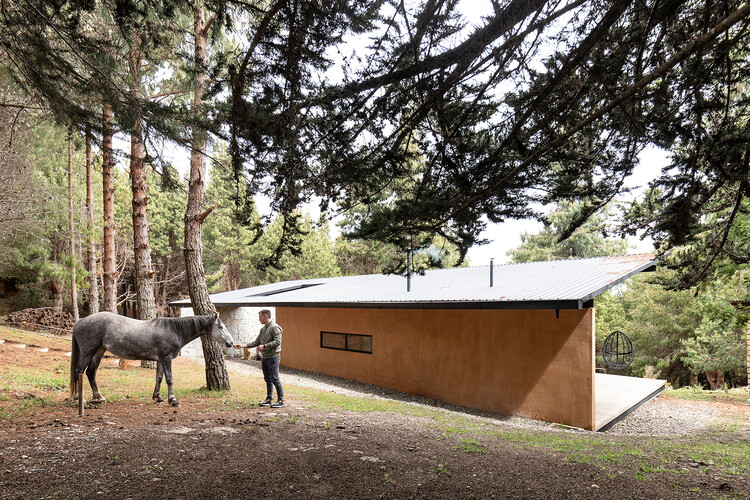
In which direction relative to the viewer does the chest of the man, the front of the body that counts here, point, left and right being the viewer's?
facing to the left of the viewer

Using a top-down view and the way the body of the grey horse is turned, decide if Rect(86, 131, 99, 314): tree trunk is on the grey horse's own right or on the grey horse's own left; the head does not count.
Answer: on the grey horse's own left

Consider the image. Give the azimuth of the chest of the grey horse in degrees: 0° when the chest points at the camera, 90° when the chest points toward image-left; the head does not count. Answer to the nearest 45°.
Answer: approximately 270°

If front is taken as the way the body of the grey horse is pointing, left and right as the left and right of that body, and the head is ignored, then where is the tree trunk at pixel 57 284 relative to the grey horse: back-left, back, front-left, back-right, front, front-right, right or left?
left

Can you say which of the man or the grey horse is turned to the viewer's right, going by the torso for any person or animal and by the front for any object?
the grey horse
